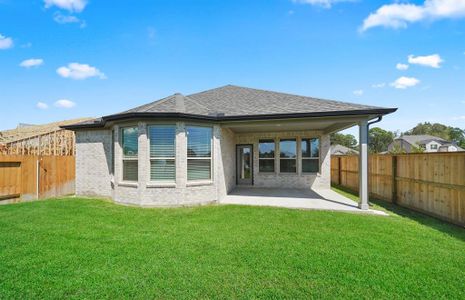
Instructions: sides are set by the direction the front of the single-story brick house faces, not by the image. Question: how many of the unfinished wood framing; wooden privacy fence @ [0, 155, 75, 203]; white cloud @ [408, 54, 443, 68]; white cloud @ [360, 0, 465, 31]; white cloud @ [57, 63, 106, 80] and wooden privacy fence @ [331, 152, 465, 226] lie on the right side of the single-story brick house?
3

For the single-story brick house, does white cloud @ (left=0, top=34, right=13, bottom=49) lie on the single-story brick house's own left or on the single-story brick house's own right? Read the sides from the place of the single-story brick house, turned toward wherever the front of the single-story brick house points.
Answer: on the single-story brick house's own left

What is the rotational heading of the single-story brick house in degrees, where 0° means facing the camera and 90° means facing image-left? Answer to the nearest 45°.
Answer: approximately 180°

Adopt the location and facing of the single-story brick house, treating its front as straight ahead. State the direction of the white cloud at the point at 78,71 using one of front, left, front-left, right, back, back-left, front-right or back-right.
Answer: front-left

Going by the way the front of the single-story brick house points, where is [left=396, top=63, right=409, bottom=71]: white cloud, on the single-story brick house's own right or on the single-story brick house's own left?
on the single-story brick house's own right

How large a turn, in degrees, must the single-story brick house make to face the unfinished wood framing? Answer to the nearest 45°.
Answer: approximately 45° to its left

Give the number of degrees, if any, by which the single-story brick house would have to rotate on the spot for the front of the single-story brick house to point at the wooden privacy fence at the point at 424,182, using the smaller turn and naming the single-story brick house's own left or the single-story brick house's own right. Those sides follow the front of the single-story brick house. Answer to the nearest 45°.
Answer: approximately 90° to the single-story brick house's own right

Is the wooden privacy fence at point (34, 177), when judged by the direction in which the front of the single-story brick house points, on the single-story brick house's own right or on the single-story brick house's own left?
on the single-story brick house's own left

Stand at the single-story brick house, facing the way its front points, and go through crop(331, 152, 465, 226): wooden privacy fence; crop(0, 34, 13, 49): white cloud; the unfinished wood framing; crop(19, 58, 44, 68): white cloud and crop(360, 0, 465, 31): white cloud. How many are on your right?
2

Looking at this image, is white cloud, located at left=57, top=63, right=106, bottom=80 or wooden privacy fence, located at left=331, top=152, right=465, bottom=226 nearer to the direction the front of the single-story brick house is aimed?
the white cloud
